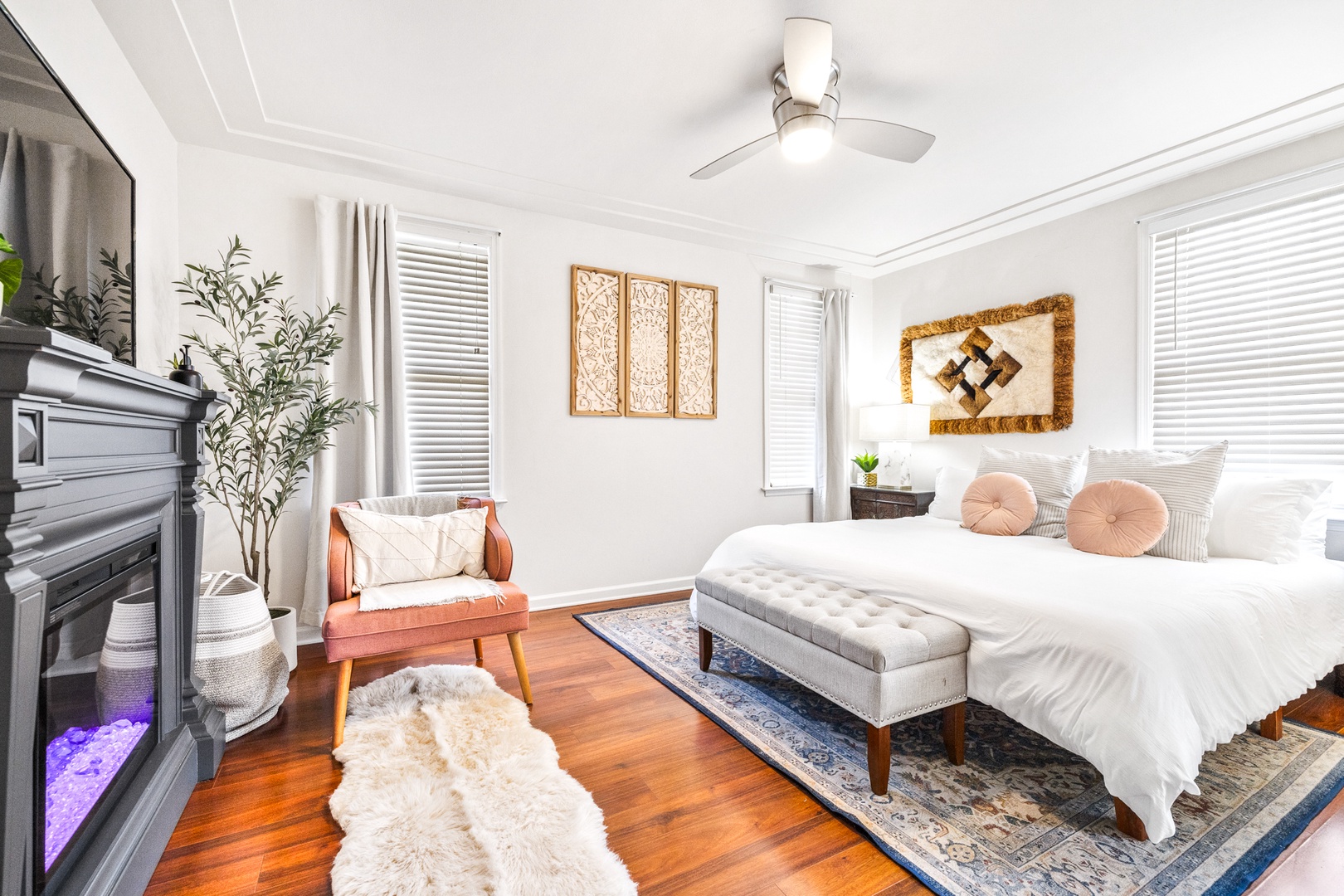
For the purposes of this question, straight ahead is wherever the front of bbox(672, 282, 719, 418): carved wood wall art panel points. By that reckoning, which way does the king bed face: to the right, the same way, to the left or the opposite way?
to the right

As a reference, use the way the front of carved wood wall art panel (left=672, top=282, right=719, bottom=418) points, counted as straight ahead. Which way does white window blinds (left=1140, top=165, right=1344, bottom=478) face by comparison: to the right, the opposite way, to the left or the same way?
to the right

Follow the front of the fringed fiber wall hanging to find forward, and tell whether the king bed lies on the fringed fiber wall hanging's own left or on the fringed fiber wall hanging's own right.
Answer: on the fringed fiber wall hanging's own left

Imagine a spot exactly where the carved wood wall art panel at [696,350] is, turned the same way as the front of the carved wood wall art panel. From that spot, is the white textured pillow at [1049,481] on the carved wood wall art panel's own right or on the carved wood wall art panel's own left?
on the carved wood wall art panel's own left

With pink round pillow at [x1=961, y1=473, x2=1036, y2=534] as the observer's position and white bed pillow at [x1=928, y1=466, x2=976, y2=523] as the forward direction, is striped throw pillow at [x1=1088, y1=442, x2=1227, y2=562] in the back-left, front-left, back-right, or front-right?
back-right

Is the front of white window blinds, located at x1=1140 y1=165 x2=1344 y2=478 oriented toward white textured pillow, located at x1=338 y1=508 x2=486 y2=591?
yes

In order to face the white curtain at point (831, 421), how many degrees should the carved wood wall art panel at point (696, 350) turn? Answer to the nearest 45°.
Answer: approximately 135° to its left

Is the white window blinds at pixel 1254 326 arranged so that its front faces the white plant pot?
yes

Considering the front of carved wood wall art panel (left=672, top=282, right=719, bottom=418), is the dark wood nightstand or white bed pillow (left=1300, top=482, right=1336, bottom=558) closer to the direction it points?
the white bed pillow

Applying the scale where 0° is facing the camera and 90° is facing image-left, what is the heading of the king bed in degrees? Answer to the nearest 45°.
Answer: approximately 45°
